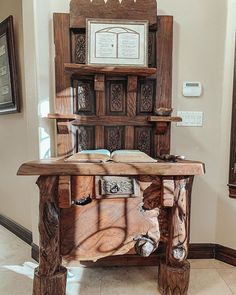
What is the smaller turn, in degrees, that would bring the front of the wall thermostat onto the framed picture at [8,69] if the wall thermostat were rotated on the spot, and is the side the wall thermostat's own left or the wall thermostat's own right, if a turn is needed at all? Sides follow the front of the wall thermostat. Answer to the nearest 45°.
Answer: approximately 90° to the wall thermostat's own right

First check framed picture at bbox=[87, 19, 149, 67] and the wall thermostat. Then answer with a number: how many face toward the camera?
2

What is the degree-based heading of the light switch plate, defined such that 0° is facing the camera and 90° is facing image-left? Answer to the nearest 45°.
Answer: approximately 0°

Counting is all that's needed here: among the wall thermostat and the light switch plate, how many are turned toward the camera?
2

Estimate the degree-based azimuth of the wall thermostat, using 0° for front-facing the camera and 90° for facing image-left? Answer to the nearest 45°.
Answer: approximately 0°

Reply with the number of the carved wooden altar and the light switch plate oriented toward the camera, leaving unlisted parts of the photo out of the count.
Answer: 2
